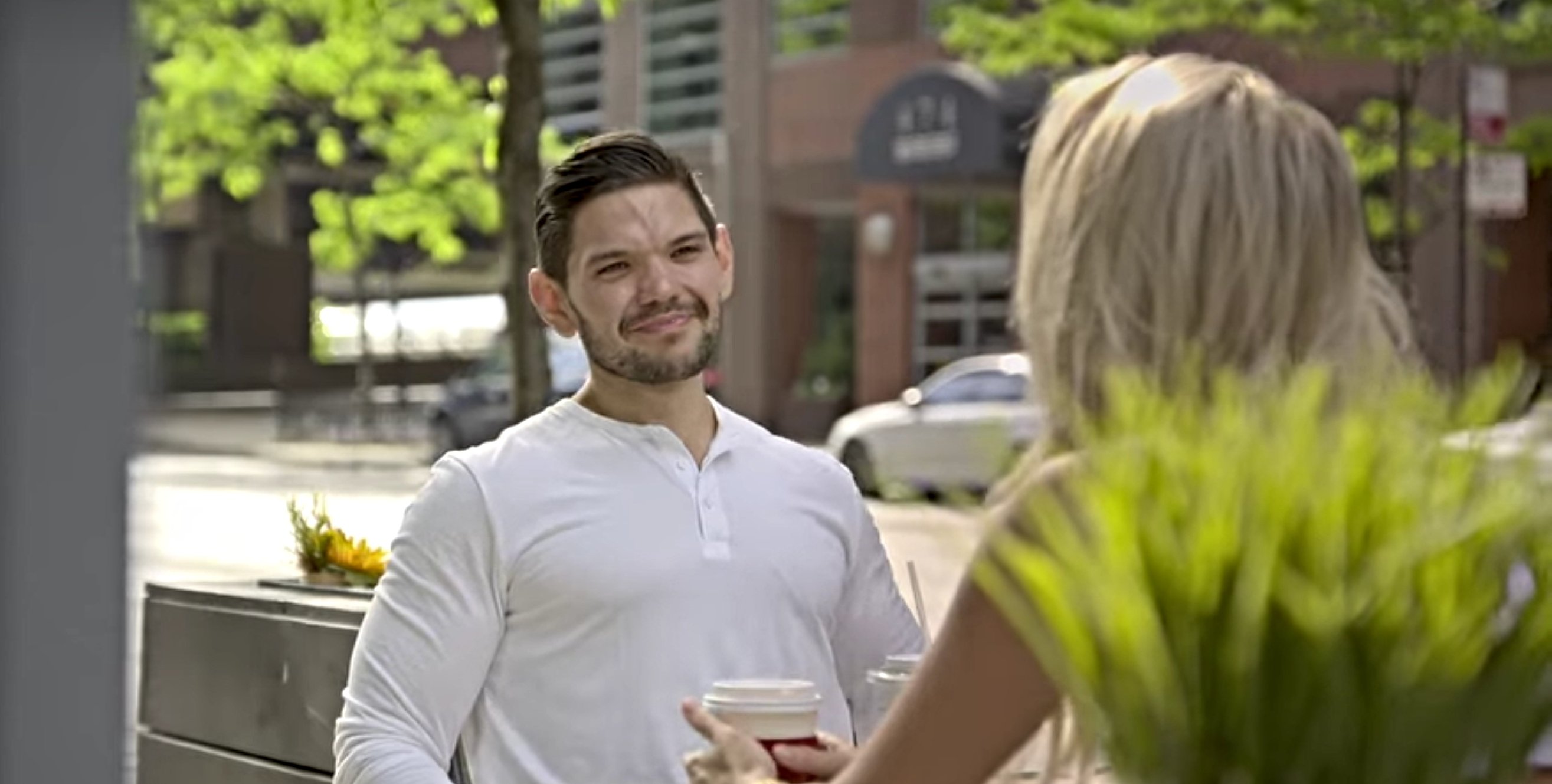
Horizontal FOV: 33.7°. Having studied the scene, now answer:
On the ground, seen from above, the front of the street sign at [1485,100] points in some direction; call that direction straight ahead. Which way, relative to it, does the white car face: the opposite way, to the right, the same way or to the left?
to the right

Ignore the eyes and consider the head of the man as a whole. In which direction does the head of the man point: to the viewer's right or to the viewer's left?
to the viewer's right

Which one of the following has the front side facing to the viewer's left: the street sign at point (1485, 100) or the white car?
the white car

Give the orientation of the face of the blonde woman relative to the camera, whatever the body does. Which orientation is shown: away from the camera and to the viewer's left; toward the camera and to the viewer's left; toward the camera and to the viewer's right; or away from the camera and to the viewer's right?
away from the camera and to the viewer's left

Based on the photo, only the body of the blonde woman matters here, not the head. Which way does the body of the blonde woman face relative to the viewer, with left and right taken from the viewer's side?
facing away from the viewer and to the left of the viewer

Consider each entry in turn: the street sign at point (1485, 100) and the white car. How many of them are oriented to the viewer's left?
1

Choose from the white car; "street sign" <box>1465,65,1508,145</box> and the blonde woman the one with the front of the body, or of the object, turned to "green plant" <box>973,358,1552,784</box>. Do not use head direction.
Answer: the street sign

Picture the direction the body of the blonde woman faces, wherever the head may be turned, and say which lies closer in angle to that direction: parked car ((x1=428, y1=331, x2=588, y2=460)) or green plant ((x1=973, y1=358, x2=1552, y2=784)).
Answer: the parked car

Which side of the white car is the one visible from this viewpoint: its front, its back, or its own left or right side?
left

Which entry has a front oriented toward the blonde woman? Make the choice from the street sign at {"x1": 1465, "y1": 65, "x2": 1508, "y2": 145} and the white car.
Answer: the street sign
